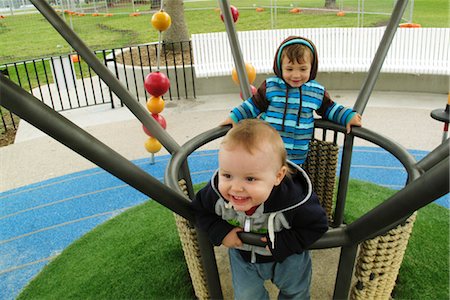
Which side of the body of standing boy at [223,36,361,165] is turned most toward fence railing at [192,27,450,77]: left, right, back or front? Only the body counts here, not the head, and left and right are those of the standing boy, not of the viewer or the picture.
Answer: back

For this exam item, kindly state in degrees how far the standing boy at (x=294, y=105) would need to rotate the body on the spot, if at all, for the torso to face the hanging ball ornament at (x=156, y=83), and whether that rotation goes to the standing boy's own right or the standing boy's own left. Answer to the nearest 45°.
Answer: approximately 135° to the standing boy's own right

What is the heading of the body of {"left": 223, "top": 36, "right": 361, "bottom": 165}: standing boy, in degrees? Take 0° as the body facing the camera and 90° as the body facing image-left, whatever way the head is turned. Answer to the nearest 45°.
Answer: approximately 0°

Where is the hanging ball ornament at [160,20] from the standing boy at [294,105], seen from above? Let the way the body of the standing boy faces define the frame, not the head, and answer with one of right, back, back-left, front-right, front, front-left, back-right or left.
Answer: back-right

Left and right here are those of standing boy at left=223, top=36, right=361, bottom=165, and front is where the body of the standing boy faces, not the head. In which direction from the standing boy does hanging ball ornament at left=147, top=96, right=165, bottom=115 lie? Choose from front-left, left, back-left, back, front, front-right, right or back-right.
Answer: back-right

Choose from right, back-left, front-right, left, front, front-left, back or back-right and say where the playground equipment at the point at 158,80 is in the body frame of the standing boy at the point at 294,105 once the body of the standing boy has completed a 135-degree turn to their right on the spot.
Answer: front
